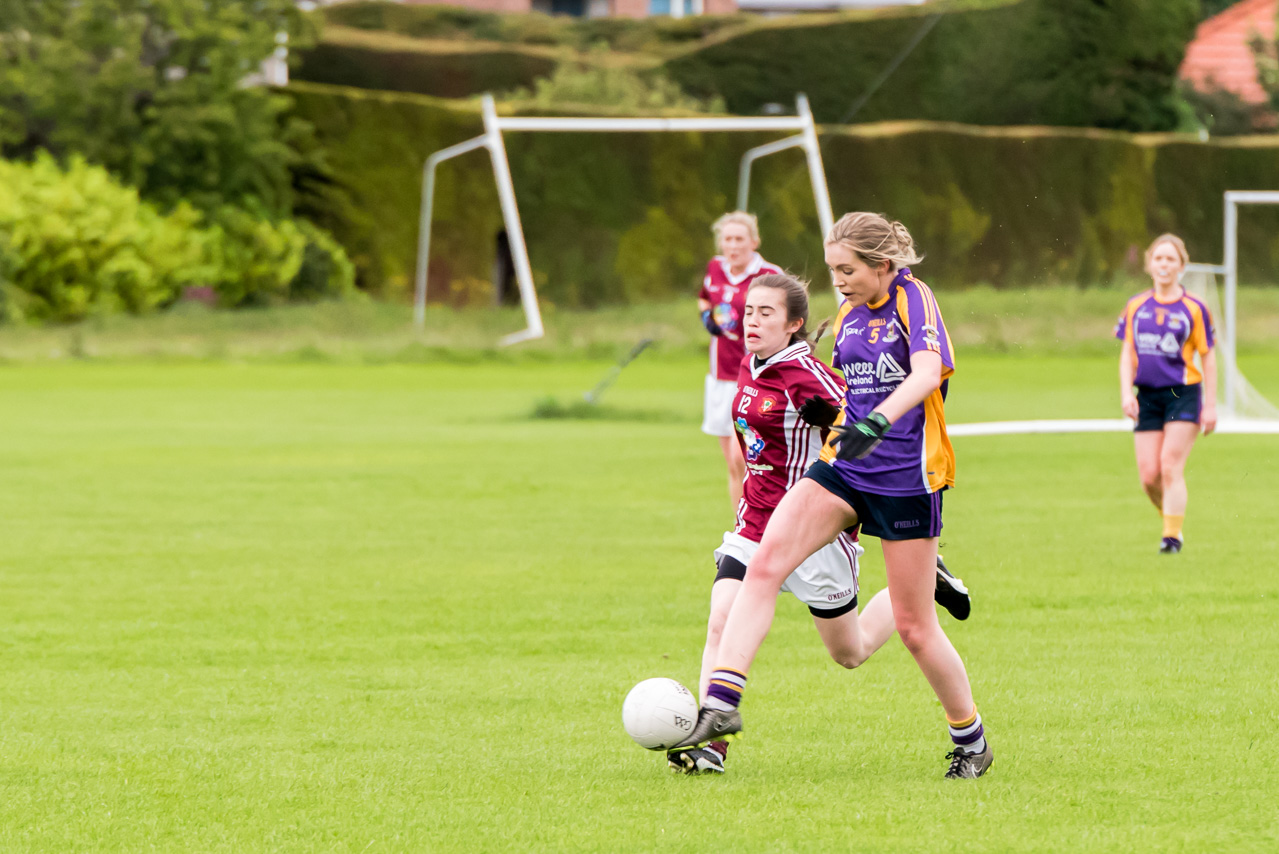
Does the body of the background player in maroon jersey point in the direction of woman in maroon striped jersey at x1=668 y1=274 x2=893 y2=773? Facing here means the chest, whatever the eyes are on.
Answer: yes

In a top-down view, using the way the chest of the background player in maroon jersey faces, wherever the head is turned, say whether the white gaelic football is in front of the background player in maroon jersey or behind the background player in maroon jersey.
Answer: in front

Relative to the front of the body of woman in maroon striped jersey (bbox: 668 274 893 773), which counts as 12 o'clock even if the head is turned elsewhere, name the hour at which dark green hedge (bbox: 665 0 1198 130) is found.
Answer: The dark green hedge is roughly at 5 o'clock from the woman in maroon striped jersey.

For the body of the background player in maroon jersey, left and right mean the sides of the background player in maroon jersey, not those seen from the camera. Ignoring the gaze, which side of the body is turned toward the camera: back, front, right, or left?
front

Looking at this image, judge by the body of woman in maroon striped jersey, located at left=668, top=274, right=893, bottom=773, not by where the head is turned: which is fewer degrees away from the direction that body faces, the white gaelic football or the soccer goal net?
the white gaelic football

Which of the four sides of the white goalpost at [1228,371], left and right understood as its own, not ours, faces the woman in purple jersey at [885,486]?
front

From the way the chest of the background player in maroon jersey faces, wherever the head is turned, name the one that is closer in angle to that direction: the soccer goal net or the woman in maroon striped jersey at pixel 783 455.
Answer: the woman in maroon striped jersey

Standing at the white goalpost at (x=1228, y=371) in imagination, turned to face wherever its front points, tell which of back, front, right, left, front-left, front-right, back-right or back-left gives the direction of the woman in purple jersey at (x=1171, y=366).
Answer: front

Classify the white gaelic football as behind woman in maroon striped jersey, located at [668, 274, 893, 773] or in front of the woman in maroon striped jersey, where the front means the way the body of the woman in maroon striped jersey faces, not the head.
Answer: in front

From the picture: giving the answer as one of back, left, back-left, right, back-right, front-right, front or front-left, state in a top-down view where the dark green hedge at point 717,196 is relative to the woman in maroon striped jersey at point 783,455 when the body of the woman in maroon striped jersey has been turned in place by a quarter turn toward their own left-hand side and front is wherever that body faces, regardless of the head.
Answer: back-left

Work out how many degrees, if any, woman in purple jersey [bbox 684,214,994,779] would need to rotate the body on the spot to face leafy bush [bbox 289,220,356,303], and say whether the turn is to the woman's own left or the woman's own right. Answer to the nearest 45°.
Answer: approximately 135° to the woman's own right

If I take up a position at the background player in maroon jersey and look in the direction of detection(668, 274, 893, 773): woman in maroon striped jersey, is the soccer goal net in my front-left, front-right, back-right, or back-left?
back-left

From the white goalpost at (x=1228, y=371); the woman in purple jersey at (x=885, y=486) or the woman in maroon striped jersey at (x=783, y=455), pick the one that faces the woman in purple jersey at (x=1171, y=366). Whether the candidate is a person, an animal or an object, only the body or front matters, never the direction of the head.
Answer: the white goalpost
